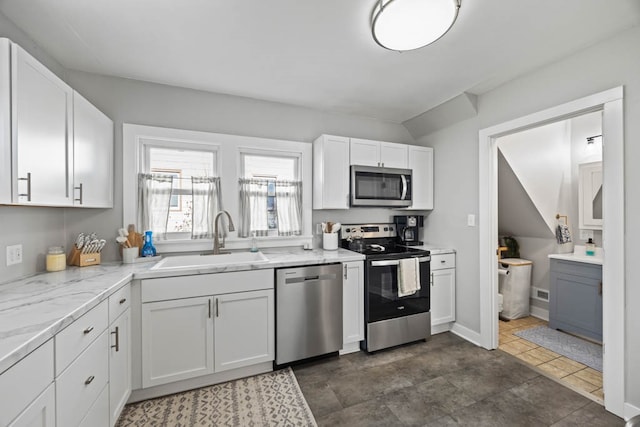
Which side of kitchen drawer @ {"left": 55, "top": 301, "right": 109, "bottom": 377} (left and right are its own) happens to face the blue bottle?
left

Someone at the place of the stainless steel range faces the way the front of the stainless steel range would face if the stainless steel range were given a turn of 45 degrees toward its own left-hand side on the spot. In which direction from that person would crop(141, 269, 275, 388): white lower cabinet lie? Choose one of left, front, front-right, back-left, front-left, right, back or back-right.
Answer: back-right

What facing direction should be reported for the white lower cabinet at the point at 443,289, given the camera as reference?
facing the viewer and to the right of the viewer

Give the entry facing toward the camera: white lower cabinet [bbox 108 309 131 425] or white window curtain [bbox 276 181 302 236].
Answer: the white window curtain

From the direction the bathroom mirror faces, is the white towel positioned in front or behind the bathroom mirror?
in front

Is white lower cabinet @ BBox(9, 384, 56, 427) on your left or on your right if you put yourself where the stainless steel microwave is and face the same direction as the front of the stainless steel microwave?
on your right

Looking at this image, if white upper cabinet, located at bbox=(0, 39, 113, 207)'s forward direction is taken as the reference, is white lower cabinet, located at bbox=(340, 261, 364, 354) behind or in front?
in front

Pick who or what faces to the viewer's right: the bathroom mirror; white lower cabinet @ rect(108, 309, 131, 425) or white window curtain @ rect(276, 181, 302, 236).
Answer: the white lower cabinet

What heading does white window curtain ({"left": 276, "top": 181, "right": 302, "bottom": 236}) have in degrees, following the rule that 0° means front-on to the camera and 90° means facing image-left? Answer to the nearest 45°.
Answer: approximately 0°

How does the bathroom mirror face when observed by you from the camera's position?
facing the viewer and to the left of the viewer

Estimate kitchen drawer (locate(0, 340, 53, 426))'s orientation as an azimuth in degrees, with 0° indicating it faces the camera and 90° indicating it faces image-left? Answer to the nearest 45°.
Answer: approximately 315°

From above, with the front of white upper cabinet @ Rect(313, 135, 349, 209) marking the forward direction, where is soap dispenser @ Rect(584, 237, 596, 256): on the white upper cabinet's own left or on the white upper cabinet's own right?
on the white upper cabinet's own left

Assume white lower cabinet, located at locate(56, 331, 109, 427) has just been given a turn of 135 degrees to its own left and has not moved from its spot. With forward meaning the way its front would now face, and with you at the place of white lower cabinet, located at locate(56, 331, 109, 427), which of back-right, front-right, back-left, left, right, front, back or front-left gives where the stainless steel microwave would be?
right

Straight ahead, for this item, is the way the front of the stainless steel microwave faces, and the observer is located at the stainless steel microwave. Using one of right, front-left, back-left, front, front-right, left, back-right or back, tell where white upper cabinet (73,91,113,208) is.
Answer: right
